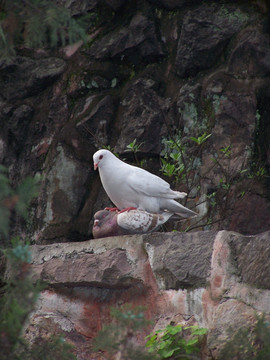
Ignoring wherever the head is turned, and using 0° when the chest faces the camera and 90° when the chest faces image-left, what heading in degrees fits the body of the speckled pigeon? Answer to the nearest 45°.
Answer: approximately 90°

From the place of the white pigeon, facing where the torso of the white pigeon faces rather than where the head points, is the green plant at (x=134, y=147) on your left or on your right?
on your right

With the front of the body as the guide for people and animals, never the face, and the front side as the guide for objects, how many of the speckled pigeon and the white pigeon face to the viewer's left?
2

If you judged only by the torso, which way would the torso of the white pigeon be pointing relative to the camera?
to the viewer's left

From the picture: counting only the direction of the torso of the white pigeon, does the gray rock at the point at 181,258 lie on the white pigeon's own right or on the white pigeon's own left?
on the white pigeon's own left

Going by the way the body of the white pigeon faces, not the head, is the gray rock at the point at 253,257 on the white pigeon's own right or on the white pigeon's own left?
on the white pigeon's own left

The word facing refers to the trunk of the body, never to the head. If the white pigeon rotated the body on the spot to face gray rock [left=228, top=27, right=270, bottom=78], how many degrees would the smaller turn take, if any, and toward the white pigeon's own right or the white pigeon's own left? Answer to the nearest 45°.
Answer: approximately 135° to the white pigeon's own right

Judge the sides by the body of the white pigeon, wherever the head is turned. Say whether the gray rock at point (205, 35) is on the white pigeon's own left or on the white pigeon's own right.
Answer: on the white pigeon's own right

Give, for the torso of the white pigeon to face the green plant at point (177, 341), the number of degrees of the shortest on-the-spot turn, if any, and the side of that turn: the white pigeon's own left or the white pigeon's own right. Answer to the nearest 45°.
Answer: approximately 90° to the white pigeon's own left

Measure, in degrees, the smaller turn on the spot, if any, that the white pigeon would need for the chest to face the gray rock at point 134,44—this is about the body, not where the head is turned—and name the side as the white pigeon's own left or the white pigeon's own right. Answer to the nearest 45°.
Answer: approximately 90° to the white pigeon's own right

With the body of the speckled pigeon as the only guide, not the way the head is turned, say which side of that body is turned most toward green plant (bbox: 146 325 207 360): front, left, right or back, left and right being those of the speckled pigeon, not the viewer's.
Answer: left

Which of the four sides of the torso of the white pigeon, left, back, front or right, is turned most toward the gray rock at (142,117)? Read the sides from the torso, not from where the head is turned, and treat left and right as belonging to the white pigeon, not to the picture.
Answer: right
